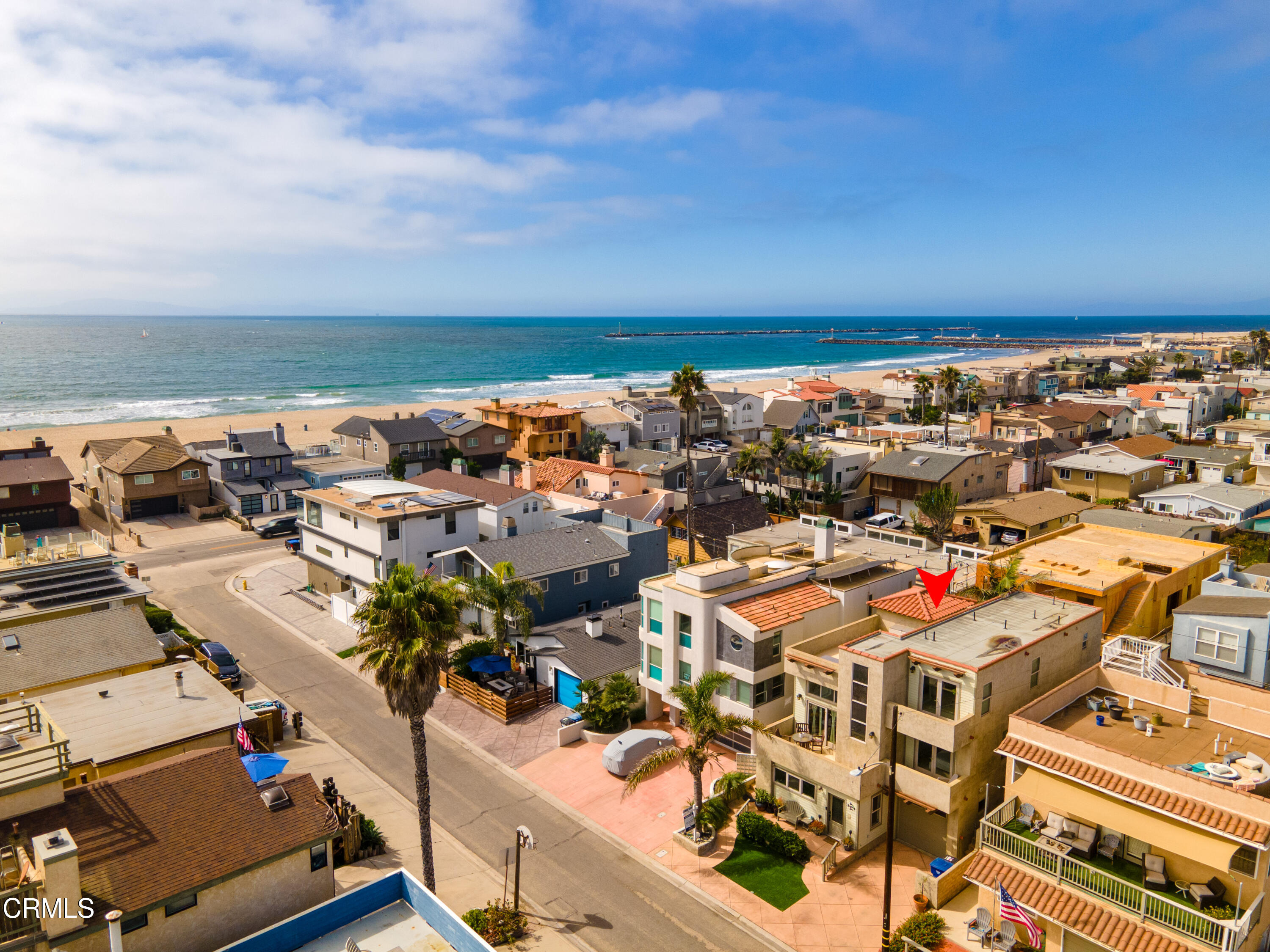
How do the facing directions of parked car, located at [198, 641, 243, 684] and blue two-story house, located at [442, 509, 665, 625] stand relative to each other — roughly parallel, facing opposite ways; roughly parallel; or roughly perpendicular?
roughly perpendicular

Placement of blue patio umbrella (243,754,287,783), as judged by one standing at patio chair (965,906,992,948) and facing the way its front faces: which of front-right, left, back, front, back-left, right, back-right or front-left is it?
front-right

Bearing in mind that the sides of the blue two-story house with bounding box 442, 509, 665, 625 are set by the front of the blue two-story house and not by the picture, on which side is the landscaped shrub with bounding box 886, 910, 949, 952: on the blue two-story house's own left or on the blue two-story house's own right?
on the blue two-story house's own left

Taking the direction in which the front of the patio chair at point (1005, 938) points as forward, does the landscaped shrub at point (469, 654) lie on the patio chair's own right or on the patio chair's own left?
on the patio chair's own right

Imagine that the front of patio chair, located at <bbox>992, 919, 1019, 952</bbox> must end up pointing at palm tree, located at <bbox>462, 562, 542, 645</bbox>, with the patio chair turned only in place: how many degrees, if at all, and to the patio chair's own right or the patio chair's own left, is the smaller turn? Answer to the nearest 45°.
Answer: approximately 90° to the patio chair's own right

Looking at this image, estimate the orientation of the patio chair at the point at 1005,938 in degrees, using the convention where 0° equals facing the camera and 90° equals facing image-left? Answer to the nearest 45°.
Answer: approximately 45°

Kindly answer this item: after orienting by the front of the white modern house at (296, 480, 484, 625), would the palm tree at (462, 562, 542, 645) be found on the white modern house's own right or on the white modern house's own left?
on the white modern house's own left

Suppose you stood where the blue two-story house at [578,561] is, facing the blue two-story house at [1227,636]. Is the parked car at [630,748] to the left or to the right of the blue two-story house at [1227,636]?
right

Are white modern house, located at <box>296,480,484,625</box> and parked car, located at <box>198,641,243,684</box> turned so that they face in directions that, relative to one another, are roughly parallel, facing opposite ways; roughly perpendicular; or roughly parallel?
roughly perpendicular

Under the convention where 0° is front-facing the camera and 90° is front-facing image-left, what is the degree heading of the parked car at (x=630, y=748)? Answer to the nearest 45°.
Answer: approximately 225°
